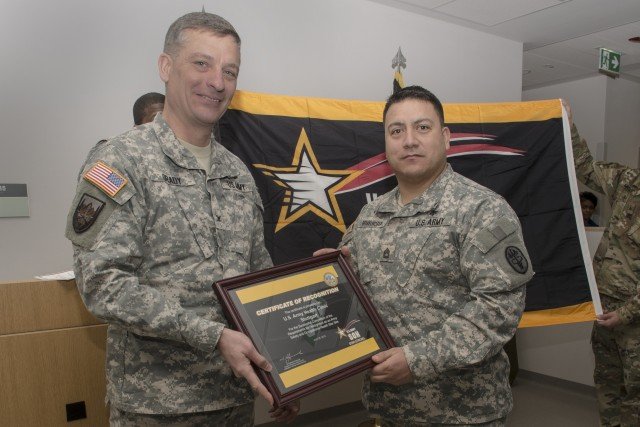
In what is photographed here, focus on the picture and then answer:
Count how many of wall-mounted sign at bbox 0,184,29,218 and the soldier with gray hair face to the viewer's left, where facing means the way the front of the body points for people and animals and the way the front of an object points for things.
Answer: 0

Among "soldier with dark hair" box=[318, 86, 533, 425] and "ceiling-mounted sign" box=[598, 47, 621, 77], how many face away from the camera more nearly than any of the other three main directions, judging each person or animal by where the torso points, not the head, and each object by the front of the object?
0

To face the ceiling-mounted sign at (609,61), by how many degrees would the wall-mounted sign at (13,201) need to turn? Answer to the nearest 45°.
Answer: approximately 90° to its left

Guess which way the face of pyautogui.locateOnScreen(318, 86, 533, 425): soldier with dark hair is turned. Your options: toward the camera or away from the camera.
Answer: toward the camera

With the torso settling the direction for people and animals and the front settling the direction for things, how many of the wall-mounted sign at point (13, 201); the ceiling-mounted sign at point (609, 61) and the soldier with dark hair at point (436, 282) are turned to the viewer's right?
0

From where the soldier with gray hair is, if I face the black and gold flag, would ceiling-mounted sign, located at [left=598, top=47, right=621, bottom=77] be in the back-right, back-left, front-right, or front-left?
front-right

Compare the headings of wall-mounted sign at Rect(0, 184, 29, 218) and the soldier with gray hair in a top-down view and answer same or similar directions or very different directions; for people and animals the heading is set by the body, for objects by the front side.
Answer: same or similar directions

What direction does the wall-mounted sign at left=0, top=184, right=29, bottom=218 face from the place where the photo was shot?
facing the viewer

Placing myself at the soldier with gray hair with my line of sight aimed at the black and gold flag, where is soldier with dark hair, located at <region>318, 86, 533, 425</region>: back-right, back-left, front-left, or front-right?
front-right

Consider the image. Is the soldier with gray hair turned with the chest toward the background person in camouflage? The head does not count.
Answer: no

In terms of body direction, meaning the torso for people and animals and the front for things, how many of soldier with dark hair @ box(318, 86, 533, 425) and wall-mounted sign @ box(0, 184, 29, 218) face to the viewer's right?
0

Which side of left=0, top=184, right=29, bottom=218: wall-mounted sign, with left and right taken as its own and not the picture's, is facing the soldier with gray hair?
front

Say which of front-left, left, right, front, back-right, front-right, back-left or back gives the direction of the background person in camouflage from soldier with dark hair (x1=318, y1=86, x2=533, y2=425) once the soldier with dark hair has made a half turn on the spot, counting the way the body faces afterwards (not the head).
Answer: front

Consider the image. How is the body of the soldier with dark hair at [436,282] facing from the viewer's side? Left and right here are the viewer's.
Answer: facing the viewer and to the left of the viewer

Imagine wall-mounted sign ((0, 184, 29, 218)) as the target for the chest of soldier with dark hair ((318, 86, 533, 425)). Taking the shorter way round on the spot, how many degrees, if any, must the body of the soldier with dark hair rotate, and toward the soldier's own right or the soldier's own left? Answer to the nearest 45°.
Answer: approximately 45° to the soldier's own right
